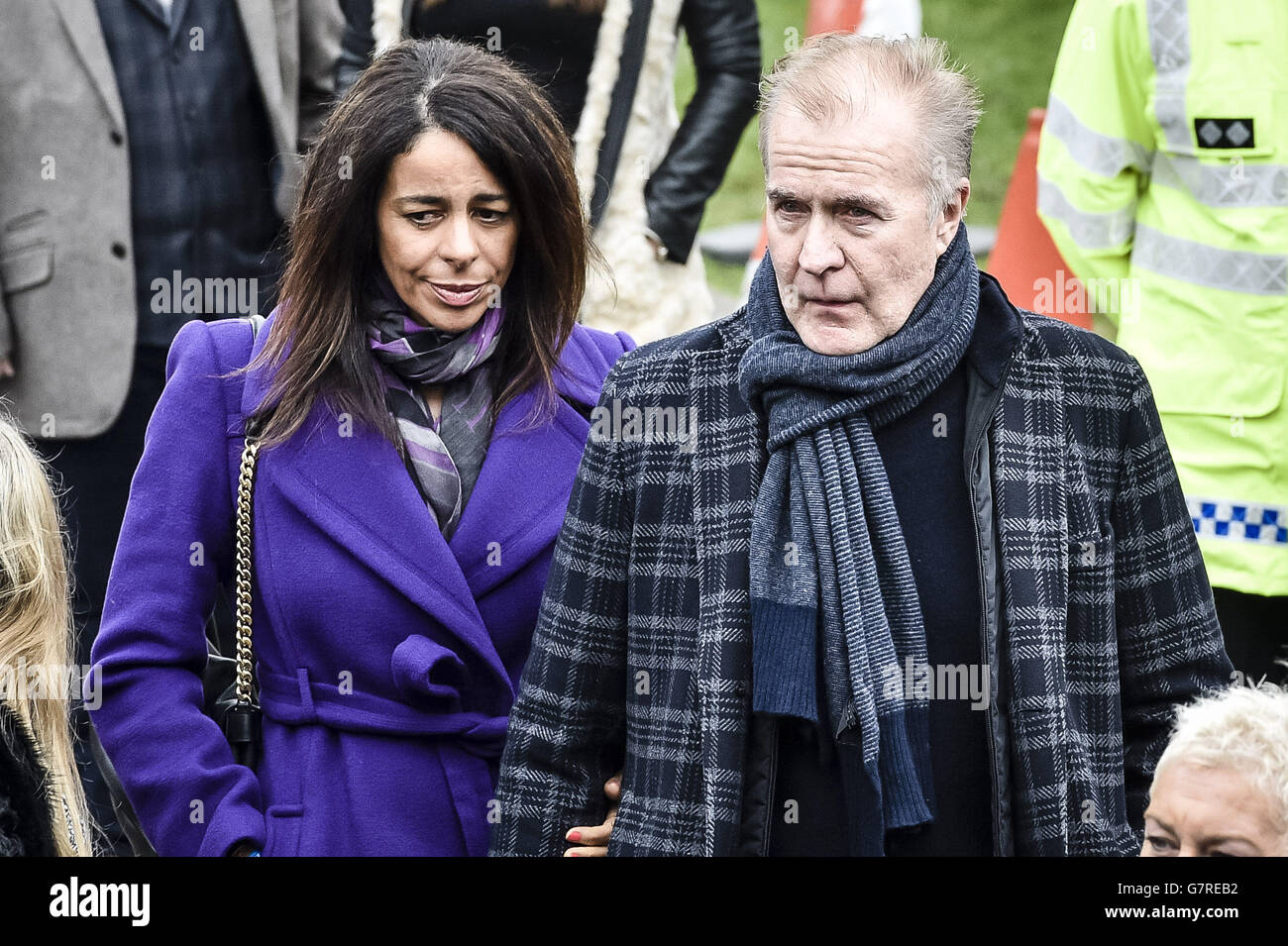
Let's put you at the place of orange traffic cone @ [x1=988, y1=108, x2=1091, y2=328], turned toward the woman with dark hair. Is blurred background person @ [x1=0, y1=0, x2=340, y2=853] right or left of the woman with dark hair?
right

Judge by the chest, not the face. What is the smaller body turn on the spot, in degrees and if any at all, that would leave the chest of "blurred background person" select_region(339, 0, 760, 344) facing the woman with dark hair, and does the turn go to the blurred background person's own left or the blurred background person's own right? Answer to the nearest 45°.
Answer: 0° — they already face them

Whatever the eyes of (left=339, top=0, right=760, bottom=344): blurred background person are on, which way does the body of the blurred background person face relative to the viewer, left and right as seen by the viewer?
facing the viewer

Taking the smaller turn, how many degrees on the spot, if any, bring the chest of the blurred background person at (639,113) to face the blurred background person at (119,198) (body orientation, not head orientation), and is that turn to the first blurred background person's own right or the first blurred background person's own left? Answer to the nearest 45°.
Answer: approximately 90° to the first blurred background person's own right

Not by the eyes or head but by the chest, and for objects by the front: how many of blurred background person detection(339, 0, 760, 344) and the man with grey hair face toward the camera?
2

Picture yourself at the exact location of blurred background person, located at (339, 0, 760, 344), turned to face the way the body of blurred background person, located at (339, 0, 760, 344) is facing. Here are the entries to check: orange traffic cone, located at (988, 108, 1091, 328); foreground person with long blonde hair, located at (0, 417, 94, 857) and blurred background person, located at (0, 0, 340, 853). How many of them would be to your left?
1

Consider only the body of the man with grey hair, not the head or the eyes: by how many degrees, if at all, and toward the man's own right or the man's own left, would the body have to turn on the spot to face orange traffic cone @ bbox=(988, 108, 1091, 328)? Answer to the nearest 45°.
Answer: approximately 180°

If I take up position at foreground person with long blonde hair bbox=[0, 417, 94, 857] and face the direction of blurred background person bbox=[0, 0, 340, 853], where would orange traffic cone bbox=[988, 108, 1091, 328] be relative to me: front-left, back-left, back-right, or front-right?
front-right

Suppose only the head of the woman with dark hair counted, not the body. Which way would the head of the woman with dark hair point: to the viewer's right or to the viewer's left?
to the viewer's right

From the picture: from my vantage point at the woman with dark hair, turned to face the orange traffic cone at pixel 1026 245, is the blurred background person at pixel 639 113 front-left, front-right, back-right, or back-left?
front-left

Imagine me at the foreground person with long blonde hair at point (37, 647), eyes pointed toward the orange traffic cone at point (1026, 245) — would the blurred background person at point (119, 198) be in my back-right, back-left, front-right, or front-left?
front-left

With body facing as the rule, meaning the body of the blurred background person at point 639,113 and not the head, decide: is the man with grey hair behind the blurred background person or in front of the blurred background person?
in front

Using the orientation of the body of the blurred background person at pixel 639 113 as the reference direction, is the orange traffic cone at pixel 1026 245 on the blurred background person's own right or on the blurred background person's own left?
on the blurred background person's own left

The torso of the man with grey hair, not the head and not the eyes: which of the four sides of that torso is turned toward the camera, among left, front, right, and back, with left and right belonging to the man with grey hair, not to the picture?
front

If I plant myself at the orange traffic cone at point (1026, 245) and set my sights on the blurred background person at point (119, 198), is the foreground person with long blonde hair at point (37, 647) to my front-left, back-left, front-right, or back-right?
front-left
